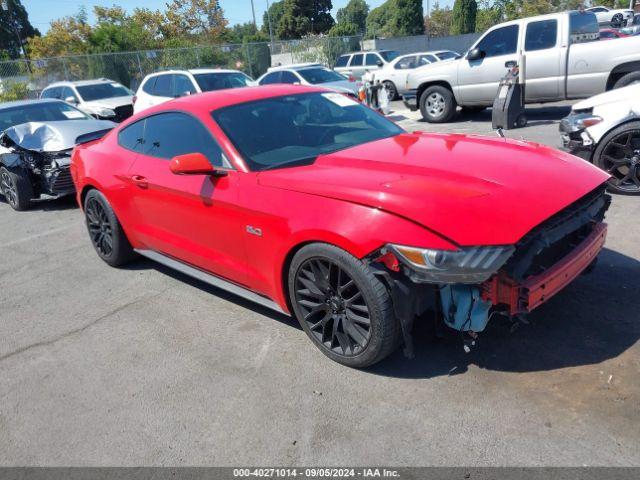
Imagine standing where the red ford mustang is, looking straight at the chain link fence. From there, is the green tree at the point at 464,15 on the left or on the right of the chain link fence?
right

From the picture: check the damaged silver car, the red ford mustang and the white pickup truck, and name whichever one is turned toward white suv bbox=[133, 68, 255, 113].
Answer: the white pickup truck

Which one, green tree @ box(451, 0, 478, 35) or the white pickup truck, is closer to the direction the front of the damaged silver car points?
the white pickup truck

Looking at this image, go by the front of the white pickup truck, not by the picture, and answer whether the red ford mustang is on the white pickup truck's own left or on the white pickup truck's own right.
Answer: on the white pickup truck's own left

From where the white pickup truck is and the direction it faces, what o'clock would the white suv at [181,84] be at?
The white suv is roughly at 12 o'clock from the white pickup truck.

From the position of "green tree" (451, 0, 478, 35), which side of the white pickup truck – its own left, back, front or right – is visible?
right

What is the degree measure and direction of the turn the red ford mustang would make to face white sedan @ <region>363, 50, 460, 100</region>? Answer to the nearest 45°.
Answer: approximately 135° to its left

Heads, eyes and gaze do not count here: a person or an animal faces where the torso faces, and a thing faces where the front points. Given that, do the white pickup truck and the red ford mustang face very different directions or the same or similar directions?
very different directions

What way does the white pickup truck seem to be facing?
to the viewer's left

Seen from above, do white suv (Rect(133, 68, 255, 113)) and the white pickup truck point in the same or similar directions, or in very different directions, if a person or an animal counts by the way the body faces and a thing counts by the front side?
very different directions

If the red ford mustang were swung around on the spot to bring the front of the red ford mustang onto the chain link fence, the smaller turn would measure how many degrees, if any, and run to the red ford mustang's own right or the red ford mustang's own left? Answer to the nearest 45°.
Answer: approximately 135° to the red ford mustang's own left
